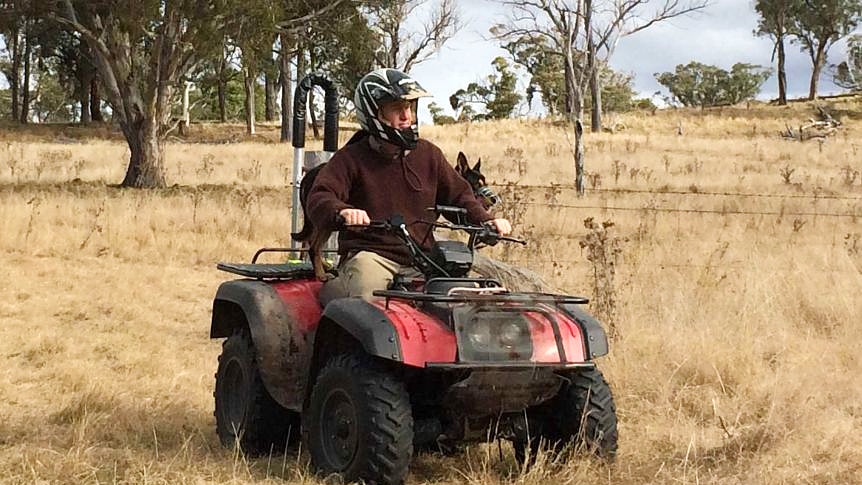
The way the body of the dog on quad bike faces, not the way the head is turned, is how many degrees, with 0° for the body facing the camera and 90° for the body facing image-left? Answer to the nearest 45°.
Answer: approximately 270°

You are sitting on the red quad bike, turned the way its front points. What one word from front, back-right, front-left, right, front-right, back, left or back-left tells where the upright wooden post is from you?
back-left

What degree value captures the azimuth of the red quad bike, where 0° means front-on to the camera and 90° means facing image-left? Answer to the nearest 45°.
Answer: approximately 315°

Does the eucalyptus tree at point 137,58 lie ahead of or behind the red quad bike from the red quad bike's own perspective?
behind

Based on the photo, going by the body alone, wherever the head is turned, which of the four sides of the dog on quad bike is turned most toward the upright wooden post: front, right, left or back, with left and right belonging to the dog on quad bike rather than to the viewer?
left
